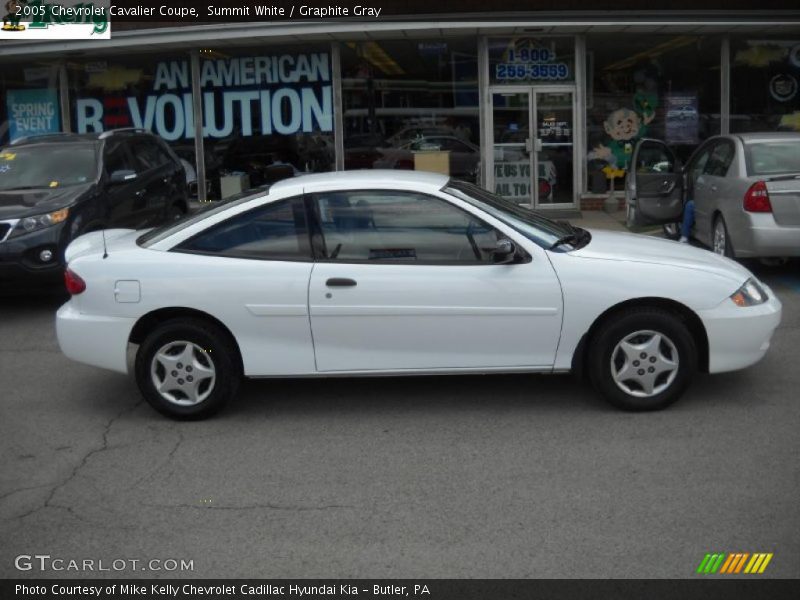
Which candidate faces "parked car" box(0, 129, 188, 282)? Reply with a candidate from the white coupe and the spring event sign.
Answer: the spring event sign

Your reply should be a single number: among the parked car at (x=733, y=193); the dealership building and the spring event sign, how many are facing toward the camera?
2

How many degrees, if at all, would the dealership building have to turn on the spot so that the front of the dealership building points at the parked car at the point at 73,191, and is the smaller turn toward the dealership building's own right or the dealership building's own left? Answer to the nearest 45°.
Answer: approximately 45° to the dealership building's own right

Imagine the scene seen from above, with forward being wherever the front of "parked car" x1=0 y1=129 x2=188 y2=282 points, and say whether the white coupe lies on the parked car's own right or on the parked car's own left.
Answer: on the parked car's own left

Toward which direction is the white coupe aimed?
to the viewer's right

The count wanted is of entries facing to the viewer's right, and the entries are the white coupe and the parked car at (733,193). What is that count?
1

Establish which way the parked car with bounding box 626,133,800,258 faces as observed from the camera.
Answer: facing away from the viewer and to the left of the viewer

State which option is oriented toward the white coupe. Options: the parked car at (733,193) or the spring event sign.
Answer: the spring event sign

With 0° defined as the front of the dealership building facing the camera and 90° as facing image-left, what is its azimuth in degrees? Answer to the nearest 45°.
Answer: approximately 0°

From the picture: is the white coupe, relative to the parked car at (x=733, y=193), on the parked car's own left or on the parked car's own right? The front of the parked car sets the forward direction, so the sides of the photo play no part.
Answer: on the parked car's own left

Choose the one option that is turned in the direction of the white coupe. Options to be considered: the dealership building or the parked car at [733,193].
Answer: the dealership building
